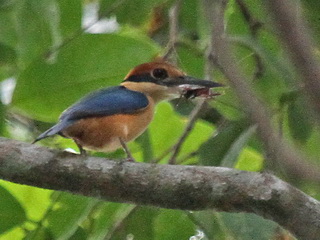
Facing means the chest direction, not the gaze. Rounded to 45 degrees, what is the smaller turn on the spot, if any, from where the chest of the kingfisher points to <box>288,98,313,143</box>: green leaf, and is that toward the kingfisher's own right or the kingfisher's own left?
0° — it already faces it

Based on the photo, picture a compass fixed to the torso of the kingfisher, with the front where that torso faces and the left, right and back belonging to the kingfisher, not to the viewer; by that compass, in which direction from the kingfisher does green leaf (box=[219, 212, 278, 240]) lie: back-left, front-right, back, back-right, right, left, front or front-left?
front-right

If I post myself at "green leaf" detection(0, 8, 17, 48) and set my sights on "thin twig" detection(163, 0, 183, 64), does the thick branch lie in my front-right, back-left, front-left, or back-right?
front-right

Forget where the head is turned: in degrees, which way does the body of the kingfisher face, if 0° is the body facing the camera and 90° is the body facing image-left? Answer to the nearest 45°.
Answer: approximately 270°
